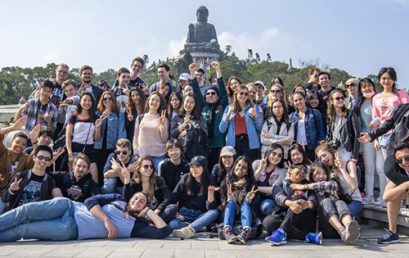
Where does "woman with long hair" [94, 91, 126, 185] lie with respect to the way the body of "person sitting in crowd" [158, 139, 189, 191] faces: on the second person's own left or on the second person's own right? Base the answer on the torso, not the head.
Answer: on the second person's own right

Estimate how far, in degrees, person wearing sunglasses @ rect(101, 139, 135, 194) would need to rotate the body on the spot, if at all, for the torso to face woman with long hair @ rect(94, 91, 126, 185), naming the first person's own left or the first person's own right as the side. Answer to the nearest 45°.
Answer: approximately 180°

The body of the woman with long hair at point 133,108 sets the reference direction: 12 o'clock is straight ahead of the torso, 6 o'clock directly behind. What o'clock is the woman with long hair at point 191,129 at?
the woman with long hair at point 191,129 is roughly at 10 o'clock from the woman with long hair at point 133,108.

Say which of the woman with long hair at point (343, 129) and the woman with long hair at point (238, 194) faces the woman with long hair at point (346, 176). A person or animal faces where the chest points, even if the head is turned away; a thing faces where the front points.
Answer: the woman with long hair at point (343, 129)

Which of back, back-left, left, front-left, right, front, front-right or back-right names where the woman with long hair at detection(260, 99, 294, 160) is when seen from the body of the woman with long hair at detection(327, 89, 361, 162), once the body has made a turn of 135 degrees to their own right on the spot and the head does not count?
front-left

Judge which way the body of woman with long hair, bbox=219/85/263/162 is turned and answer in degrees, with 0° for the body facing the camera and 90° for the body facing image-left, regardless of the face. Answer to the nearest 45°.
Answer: approximately 0°

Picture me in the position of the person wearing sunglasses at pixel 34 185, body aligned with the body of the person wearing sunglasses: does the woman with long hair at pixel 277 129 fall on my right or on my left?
on my left

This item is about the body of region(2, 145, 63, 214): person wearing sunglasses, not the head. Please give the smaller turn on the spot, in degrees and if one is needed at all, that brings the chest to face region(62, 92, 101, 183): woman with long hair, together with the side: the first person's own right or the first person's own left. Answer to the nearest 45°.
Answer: approximately 135° to the first person's own left

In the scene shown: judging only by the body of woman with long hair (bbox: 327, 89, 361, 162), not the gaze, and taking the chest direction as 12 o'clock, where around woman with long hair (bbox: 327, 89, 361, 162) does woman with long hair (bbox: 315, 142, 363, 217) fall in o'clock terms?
woman with long hair (bbox: 315, 142, 363, 217) is roughly at 12 o'clock from woman with long hair (bbox: 327, 89, 361, 162).

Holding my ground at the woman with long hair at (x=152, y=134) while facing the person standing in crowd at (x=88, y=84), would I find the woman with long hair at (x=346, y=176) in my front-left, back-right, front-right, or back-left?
back-right

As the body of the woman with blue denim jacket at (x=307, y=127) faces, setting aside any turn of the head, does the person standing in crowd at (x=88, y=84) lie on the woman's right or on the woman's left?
on the woman's right

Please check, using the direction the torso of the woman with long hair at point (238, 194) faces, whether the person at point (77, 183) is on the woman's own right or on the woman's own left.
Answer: on the woman's own right
